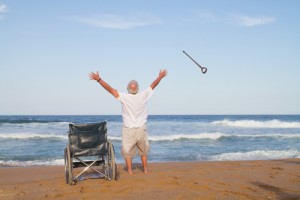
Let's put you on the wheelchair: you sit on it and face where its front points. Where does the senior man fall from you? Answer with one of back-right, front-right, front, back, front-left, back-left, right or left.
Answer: right

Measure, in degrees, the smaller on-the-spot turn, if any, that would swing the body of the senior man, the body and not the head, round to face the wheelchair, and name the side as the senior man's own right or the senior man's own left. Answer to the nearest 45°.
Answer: approximately 90° to the senior man's own left

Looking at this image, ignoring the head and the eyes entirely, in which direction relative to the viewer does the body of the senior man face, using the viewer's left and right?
facing away from the viewer

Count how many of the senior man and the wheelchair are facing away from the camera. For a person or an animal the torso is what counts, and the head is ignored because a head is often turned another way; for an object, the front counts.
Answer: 2

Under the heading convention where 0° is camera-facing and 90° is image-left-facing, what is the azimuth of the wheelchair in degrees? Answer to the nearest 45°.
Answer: approximately 180°
